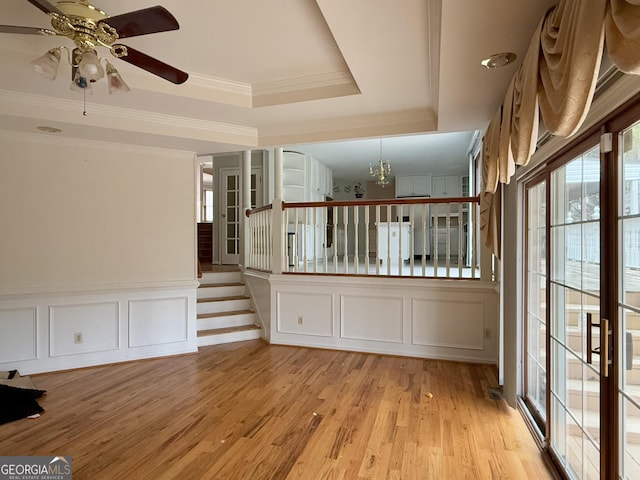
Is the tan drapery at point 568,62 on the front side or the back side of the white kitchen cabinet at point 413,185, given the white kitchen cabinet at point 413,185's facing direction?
on the front side

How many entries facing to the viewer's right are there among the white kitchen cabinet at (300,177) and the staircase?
1

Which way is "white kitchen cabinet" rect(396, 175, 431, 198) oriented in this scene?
toward the camera

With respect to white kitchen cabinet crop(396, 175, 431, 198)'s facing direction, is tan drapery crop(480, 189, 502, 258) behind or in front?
in front

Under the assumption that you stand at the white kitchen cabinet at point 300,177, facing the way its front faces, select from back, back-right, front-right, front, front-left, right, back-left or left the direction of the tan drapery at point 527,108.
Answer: right

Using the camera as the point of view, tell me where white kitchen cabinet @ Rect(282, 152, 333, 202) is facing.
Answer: facing to the right of the viewer

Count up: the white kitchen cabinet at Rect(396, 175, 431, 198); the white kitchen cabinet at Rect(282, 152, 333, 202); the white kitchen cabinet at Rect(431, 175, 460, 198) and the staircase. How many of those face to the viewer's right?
1

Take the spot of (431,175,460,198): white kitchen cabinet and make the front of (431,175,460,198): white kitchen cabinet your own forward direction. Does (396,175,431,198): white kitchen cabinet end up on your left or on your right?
on your right

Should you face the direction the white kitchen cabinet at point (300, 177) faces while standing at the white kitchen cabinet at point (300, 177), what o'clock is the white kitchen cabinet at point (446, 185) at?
the white kitchen cabinet at point (446, 185) is roughly at 11 o'clock from the white kitchen cabinet at point (300, 177).

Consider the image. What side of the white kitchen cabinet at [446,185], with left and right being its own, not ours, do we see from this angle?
front

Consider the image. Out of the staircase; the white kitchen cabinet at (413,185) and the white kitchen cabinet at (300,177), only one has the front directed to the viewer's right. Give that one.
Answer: the white kitchen cabinet at (300,177)

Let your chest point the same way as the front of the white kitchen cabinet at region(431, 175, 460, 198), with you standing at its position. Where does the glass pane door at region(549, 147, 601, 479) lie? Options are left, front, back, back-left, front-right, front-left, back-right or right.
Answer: front

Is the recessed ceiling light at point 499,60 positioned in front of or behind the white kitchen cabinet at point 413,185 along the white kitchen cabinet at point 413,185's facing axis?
in front

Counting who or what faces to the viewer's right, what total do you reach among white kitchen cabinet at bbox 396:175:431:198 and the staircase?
0

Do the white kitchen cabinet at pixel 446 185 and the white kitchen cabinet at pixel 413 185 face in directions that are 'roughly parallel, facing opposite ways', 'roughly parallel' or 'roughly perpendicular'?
roughly parallel

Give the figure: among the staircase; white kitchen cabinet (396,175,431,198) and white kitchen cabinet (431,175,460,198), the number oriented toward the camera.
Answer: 3

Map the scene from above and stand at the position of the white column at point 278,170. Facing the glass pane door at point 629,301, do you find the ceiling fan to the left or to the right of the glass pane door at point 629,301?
right

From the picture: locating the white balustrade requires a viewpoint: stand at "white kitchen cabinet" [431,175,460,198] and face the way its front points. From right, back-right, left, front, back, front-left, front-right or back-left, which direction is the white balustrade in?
front

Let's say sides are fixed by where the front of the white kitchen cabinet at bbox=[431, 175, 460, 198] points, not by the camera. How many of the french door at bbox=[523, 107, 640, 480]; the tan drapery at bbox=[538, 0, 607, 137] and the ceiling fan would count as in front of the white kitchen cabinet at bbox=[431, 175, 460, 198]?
3

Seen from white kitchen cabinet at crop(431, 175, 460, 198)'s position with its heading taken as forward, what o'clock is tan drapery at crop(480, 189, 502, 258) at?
The tan drapery is roughly at 12 o'clock from the white kitchen cabinet.

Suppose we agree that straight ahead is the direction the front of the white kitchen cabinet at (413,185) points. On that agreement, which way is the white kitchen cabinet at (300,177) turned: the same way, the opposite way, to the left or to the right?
to the left

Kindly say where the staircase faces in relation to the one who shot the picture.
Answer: facing the viewer
